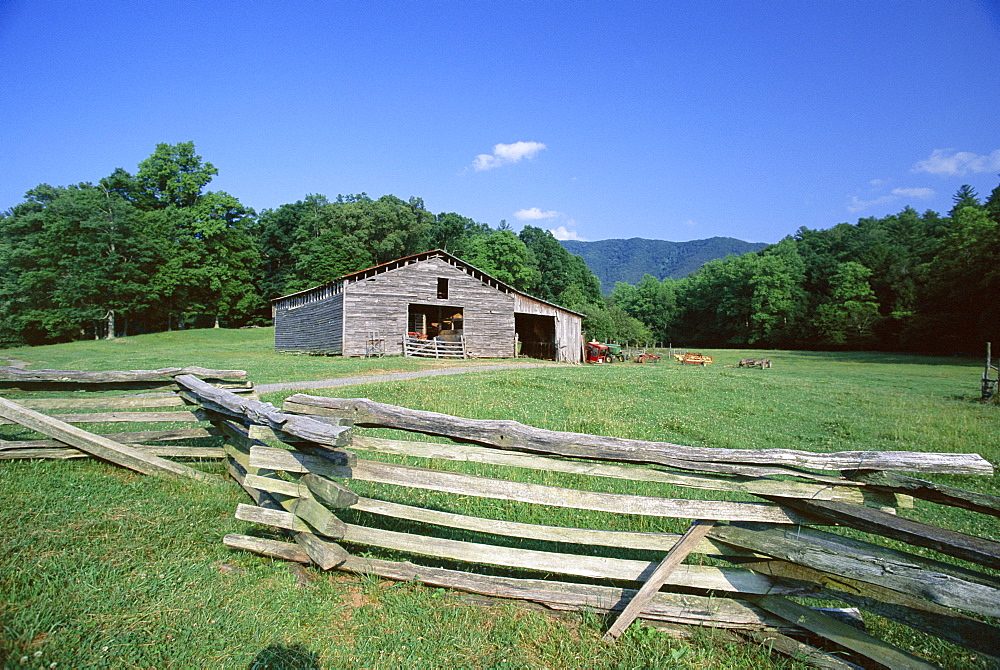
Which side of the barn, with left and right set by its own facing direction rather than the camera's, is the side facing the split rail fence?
front

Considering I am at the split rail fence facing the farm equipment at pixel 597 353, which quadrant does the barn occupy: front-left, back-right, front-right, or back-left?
front-left

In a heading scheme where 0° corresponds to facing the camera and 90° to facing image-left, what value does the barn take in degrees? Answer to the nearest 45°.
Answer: approximately 0°

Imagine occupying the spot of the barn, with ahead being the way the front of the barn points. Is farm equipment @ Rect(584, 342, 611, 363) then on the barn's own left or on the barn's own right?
on the barn's own left

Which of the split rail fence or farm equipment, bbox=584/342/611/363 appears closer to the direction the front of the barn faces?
the split rail fence
